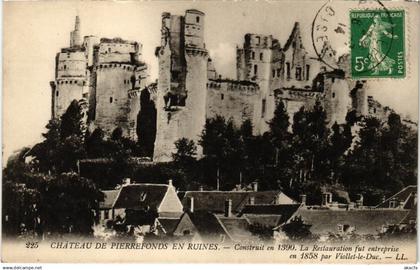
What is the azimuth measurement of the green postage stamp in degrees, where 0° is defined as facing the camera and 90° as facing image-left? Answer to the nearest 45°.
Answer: approximately 0°
